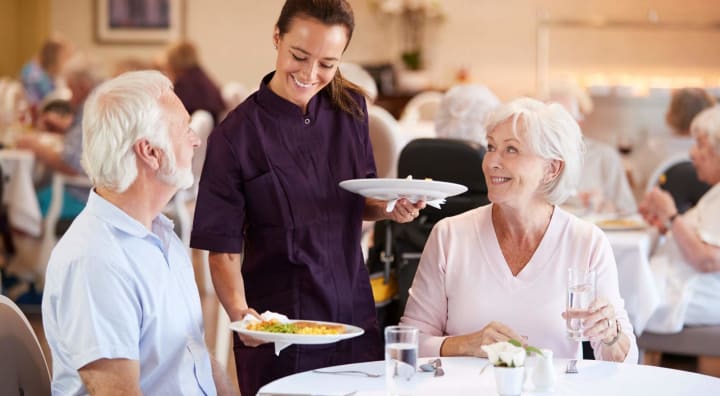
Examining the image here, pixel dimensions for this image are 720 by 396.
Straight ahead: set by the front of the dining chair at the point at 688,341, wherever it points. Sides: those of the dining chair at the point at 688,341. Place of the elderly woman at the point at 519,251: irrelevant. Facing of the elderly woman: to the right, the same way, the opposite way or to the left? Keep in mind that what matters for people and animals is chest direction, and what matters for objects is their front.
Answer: to the left

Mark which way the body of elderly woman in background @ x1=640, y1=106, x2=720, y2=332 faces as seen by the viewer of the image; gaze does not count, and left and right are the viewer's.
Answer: facing to the left of the viewer

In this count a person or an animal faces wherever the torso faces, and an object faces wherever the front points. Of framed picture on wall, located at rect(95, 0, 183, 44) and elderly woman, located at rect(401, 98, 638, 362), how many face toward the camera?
2

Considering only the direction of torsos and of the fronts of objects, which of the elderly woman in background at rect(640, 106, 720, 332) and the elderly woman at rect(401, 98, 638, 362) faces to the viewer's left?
the elderly woman in background

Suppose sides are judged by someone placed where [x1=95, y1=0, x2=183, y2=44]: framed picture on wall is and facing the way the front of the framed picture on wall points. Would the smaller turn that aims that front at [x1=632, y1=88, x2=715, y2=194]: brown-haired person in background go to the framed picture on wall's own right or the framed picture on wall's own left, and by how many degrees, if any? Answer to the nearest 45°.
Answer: approximately 45° to the framed picture on wall's own left

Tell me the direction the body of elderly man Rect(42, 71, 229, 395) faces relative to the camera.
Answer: to the viewer's right

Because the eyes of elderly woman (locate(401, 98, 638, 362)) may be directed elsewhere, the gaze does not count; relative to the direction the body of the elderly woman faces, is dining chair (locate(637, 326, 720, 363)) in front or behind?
behind

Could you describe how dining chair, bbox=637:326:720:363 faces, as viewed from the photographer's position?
facing to the left of the viewer

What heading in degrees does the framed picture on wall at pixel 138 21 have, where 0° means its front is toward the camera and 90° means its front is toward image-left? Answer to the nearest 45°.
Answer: approximately 0°
